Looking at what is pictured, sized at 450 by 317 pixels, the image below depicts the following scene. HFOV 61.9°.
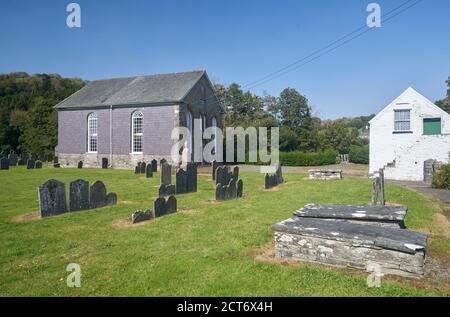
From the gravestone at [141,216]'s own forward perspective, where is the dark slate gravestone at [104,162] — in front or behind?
behind

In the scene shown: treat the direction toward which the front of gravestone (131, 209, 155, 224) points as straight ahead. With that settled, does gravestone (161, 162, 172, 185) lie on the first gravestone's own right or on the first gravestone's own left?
on the first gravestone's own left

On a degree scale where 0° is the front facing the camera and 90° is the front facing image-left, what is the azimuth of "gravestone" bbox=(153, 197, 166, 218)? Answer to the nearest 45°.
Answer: approximately 315°

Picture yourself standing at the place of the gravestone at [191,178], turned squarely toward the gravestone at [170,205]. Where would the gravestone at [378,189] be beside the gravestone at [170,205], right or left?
left

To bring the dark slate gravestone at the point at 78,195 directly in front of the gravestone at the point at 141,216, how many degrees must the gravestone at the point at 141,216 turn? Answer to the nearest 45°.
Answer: approximately 180°

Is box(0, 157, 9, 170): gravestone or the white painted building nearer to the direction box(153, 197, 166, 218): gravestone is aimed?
the white painted building

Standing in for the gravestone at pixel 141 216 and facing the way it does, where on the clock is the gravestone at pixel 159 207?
the gravestone at pixel 159 207 is roughly at 9 o'clock from the gravestone at pixel 141 216.

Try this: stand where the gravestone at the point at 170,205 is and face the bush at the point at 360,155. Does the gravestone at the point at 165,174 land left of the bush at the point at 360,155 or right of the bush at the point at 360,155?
left

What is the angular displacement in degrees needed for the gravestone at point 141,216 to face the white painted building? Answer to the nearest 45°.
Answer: approximately 90° to its left

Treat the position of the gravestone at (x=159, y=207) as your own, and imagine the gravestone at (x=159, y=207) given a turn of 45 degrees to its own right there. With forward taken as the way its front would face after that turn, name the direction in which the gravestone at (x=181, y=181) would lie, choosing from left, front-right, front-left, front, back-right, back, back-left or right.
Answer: back

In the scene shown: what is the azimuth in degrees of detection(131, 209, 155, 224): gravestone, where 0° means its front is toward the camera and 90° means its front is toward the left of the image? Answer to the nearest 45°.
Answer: approximately 315°
